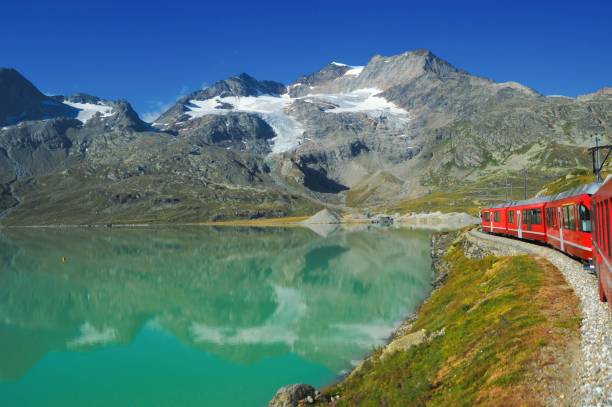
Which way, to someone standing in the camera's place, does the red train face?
facing away from the viewer and to the left of the viewer
